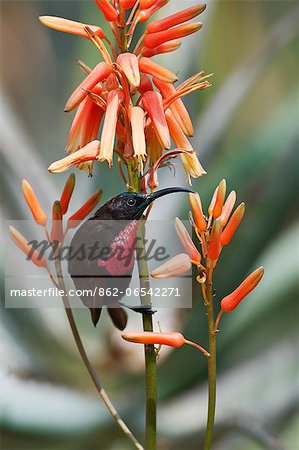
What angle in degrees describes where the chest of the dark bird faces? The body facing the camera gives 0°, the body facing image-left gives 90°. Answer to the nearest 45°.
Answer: approximately 270°
